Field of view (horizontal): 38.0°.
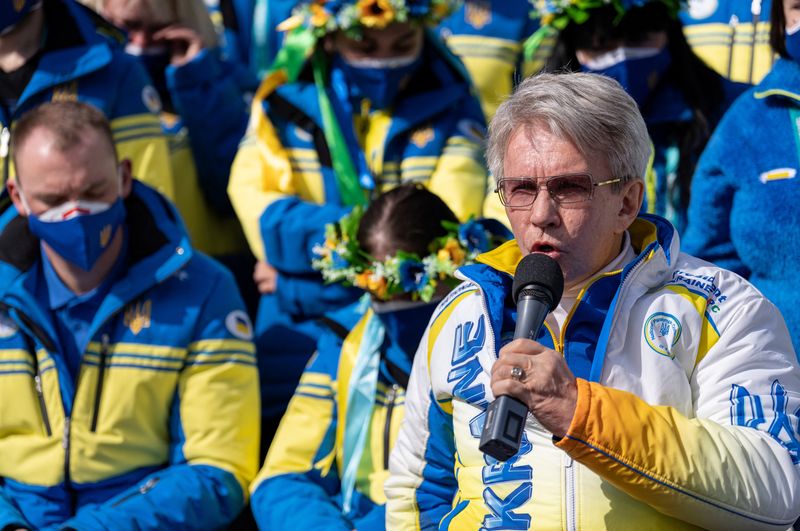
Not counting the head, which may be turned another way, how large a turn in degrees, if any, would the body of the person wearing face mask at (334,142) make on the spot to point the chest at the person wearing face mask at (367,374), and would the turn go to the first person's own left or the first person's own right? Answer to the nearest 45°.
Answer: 0° — they already face them

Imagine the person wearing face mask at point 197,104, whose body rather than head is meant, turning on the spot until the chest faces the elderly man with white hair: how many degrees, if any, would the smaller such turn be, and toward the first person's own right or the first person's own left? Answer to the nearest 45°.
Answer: approximately 45° to the first person's own left

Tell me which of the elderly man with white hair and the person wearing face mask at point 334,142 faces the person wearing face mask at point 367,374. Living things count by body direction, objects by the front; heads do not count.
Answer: the person wearing face mask at point 334,142

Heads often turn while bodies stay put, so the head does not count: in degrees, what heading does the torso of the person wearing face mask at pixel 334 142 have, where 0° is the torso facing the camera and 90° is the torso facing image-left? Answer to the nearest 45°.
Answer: approximately 0°

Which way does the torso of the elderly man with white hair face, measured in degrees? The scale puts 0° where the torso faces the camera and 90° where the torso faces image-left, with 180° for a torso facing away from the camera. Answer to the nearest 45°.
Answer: approximately 45°
